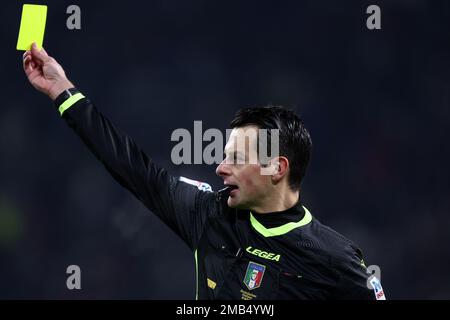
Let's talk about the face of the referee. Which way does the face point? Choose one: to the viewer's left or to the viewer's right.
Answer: to the viewer's left
